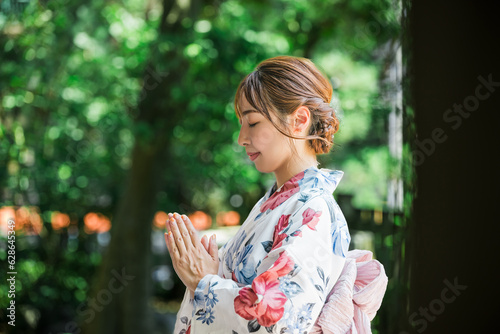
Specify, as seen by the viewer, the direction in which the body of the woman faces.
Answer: to the viewer's left

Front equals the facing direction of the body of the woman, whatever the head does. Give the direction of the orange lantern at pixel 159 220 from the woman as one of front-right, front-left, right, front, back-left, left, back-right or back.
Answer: right

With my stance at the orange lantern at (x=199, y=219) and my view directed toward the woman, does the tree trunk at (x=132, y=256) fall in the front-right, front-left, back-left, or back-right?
front-right

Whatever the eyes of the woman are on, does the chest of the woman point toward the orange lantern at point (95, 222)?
no

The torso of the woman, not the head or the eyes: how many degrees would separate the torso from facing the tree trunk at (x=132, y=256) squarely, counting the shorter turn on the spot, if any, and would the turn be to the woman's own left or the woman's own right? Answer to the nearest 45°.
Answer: approximately 90° to the woman's own right

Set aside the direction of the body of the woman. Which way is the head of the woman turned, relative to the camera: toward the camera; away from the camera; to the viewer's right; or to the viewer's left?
to the viewer's left

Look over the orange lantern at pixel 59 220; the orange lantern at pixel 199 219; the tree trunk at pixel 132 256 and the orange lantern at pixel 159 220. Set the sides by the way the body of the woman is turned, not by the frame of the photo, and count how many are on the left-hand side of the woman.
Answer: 0

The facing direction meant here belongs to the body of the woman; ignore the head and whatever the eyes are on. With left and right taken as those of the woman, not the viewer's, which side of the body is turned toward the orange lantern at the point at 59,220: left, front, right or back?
right
